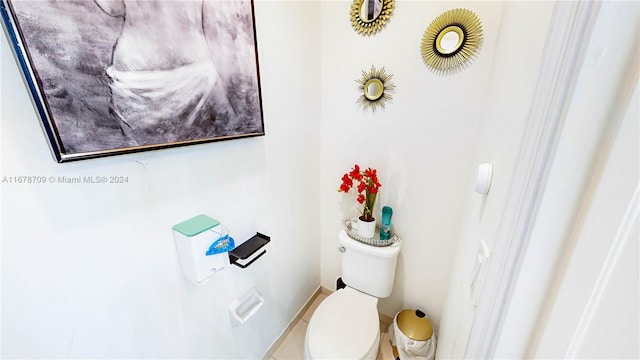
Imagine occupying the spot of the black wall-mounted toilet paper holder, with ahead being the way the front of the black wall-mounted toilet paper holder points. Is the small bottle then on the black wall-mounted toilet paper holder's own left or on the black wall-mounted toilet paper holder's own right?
on the black wall-mounted toilet paper holder's own left

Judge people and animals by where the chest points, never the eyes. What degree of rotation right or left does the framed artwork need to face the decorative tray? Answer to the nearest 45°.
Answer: approximately 45° to its left

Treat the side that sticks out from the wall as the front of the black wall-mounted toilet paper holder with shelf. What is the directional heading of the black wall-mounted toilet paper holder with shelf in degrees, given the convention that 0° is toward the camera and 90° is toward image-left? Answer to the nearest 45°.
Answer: approximately 315°

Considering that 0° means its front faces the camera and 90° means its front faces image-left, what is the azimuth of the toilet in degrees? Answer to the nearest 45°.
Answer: approximately 45°
